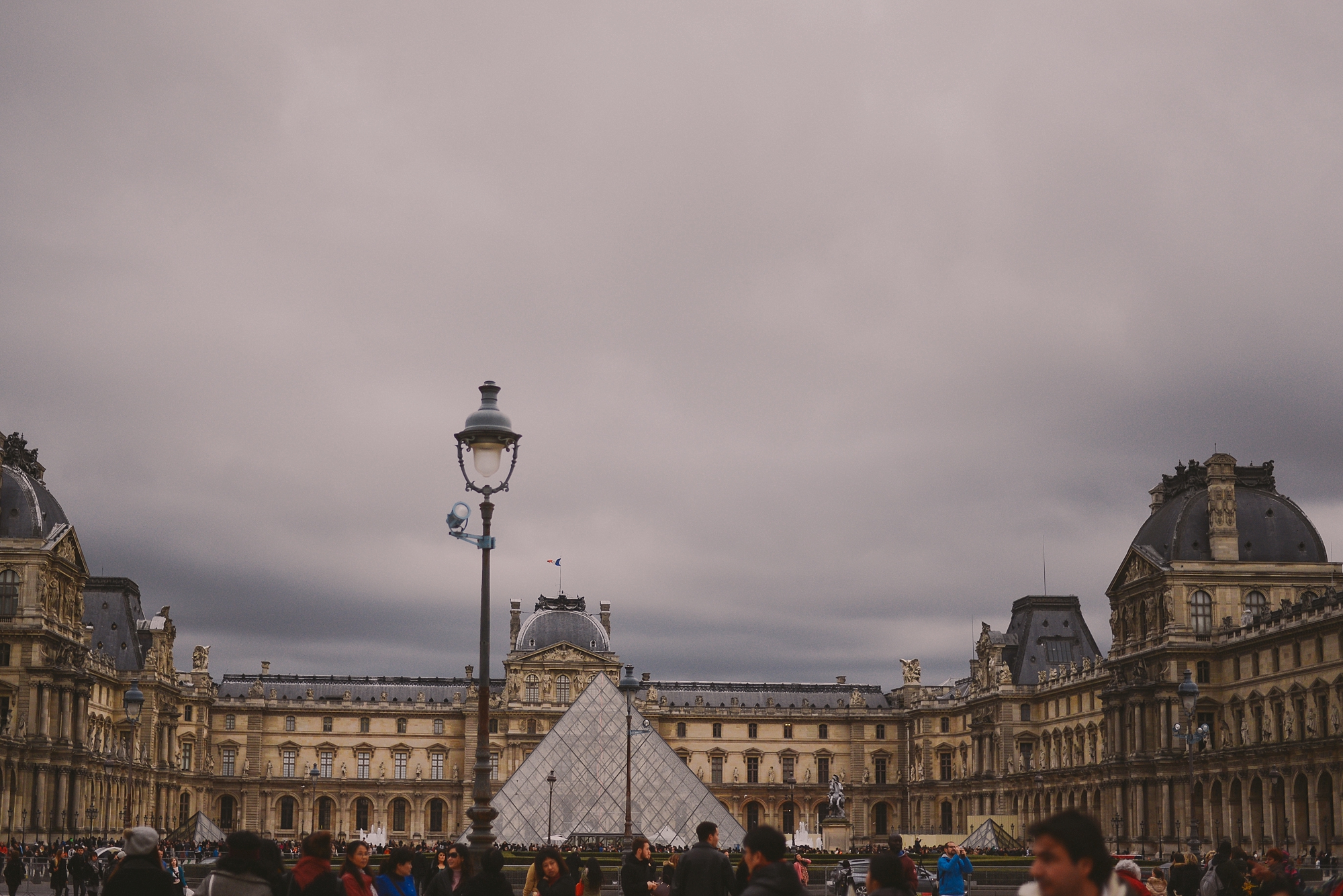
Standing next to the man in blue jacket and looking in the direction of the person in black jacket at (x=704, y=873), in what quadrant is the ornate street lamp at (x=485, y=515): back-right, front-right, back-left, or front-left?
front-right

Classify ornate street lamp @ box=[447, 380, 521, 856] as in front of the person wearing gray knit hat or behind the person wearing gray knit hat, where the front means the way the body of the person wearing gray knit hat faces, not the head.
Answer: in front

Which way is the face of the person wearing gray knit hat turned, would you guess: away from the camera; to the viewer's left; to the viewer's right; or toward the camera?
away from the camera

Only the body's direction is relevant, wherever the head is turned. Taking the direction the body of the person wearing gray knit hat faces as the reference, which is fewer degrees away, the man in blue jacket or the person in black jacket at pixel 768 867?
the man in blue jacket

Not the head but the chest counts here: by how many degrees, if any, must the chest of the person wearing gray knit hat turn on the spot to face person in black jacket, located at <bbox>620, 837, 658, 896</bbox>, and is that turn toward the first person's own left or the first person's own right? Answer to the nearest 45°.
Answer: approximately 45° to the first person's own right

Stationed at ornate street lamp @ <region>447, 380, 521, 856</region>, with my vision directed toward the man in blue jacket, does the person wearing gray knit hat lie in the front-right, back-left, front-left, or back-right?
back-right

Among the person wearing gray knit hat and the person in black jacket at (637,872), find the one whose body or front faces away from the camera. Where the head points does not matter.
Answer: the person wearing gray knit hat

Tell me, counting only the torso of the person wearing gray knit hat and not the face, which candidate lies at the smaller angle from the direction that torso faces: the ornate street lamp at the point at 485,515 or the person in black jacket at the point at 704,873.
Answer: the ornate street lamp

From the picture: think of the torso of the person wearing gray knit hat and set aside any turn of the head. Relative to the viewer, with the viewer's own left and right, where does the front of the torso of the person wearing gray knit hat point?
facing away from the viewer
